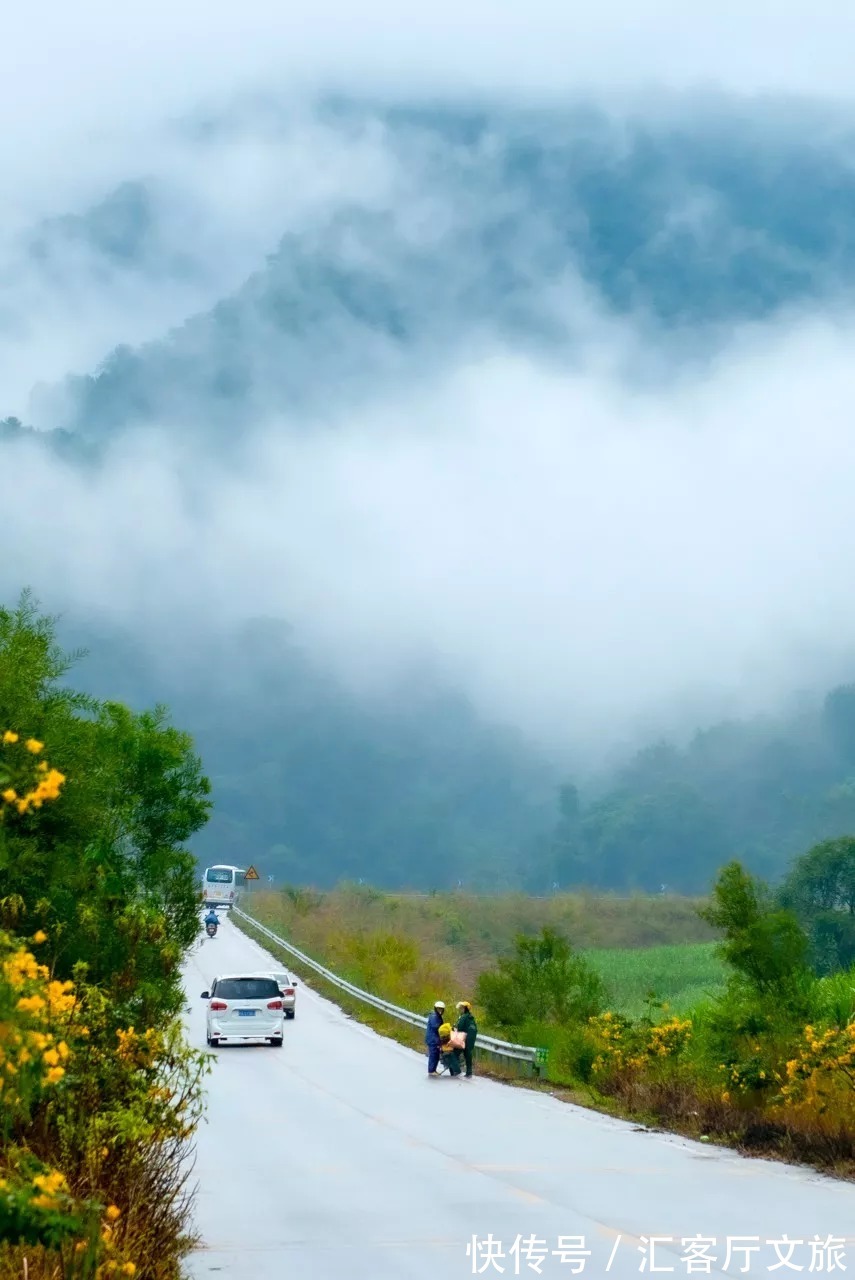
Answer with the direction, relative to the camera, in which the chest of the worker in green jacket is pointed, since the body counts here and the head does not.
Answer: to the viewer's left

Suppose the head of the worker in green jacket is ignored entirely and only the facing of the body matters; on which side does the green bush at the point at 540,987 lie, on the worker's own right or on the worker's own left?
on the worker's own right

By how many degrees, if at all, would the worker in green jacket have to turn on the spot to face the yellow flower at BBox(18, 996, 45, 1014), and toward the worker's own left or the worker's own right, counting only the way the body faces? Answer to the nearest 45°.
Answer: approximately 90° to the worker's own left
